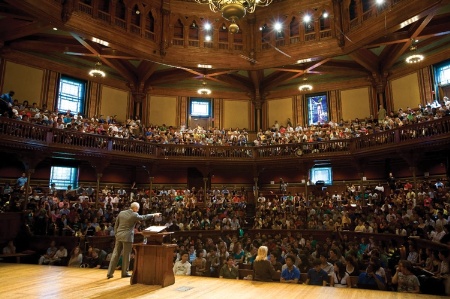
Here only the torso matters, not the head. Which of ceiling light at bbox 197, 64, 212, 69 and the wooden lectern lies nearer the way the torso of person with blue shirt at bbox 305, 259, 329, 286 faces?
the wooden lectern

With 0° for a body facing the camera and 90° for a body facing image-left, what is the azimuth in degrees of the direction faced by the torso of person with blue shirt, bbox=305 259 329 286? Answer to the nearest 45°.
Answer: approximately 45°

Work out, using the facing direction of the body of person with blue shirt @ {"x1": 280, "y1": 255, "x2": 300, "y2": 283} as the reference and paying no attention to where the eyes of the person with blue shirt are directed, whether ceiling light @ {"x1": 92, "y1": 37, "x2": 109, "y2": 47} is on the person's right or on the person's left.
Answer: on the person's right
